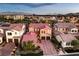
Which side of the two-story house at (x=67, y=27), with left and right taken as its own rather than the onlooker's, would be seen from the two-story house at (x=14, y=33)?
right

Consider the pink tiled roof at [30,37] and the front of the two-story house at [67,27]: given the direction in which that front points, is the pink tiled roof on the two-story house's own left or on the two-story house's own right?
on the two-story house's own right

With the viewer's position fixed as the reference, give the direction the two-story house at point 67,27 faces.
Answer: facing the viewer

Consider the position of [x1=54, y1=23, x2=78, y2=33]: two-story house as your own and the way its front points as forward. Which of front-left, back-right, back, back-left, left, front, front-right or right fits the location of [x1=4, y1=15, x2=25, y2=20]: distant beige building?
right
